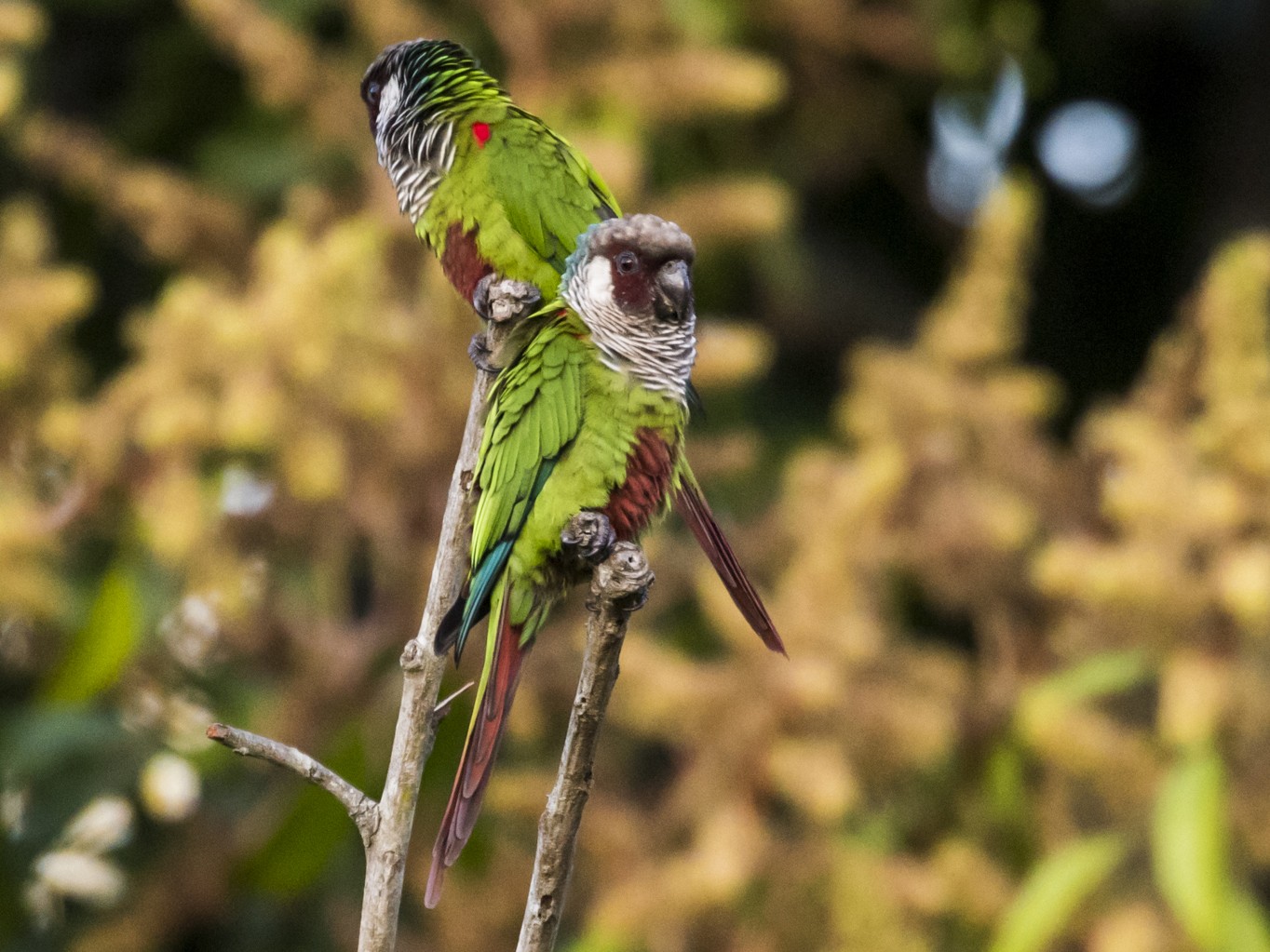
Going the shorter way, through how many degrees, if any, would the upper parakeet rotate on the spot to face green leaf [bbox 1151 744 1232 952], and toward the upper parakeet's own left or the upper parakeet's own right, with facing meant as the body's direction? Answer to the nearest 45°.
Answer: approximately 135° to the upper parakeet's own right

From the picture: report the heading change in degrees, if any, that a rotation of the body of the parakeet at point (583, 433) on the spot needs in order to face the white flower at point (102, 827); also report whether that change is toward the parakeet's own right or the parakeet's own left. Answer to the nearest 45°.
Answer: approximately 135° to the parakeet's own left

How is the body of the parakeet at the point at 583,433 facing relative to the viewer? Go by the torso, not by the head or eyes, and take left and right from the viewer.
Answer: facing the viewer and to the right of the viewer

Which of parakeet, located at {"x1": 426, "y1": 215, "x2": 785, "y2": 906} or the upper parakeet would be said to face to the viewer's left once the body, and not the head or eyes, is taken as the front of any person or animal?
the upper parakeet

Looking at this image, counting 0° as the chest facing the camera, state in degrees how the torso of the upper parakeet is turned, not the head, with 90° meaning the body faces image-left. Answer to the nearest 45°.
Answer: approximately 90°
